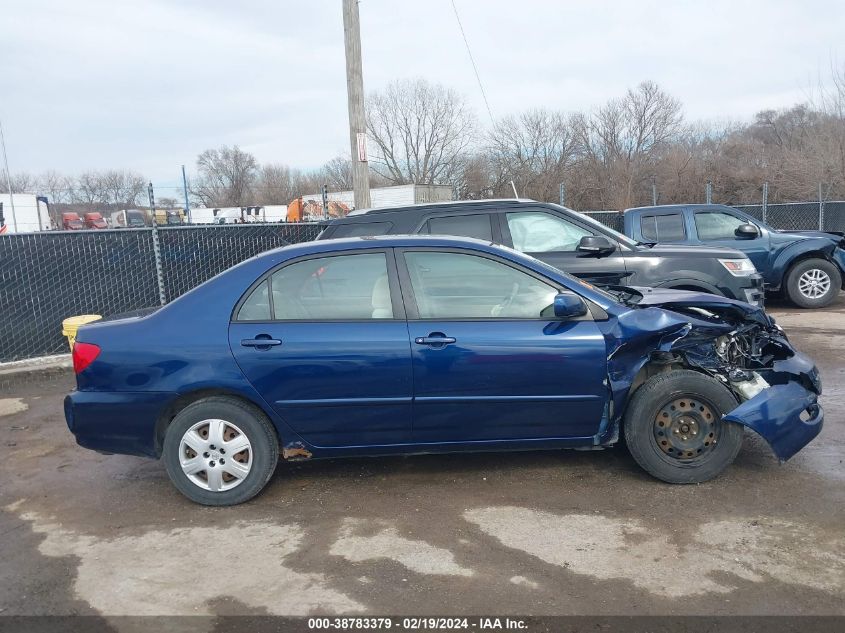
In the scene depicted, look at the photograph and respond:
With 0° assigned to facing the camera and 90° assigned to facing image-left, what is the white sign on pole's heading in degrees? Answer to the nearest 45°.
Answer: approximately 0°

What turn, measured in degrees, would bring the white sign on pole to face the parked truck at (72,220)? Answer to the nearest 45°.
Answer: approximately 135° to its right

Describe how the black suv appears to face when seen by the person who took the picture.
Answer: facing to the right of the viewer

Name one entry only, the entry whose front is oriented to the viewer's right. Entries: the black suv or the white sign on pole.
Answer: the black suv

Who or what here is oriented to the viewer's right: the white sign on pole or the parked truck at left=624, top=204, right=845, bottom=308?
the parked truck

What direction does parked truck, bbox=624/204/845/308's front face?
to the viewer's right

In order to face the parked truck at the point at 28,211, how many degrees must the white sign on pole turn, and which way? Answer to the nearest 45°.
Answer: approximately 135° to its right

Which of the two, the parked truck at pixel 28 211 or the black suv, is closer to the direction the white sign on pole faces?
the black suv

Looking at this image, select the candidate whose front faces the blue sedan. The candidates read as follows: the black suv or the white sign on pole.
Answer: the white sign on pole

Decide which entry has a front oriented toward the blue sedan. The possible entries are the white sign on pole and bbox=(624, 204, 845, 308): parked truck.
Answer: the white sign on pole

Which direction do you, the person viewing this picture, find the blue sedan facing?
facing to the right of the viewer

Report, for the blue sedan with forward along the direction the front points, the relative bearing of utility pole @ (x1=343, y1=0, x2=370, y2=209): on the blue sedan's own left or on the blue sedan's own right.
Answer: on the blue sedan's own left

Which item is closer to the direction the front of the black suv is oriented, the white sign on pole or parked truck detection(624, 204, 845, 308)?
the parked truck

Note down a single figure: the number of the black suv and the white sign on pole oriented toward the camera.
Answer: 1
